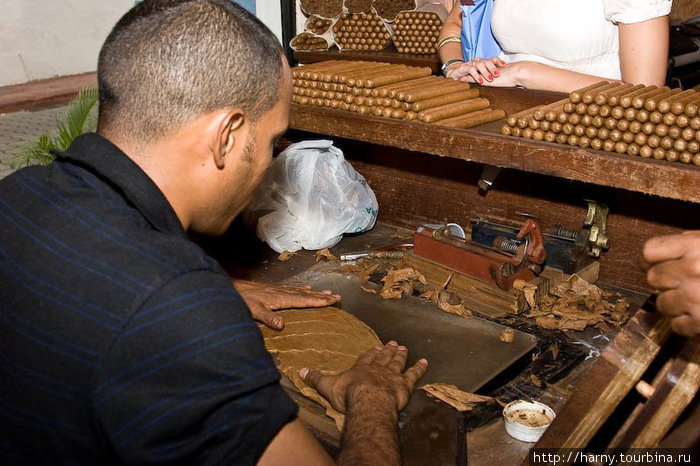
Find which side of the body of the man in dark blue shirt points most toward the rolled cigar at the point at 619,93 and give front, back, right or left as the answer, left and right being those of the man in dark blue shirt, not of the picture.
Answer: front

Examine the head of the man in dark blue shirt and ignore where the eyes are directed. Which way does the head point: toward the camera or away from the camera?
away from the camera

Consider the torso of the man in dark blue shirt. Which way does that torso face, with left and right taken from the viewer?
facing away from the viewer and to the right of the viewer

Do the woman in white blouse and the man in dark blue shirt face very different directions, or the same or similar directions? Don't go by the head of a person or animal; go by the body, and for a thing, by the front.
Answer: very different directions

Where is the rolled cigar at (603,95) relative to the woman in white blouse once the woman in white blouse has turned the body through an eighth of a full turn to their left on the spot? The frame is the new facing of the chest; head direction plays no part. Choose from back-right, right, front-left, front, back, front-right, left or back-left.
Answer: front

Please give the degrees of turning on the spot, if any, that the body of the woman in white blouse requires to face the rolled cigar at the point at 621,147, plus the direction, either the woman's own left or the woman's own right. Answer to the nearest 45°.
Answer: approximately 45° to the woman's own left

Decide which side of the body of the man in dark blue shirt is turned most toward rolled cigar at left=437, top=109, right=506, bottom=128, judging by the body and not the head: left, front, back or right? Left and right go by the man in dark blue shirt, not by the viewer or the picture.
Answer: front

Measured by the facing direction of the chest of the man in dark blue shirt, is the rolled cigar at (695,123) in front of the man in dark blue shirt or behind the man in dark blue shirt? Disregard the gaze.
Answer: in front

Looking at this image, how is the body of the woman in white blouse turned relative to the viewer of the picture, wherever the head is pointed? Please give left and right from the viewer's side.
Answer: facing the viewer and to the left of the viewer

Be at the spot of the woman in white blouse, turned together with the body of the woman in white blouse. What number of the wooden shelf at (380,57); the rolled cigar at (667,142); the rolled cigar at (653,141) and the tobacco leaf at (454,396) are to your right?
1

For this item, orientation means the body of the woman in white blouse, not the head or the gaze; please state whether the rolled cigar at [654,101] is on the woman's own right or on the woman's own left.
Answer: on the woman's own left

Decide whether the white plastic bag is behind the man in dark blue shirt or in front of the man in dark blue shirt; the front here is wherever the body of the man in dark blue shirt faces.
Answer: in front

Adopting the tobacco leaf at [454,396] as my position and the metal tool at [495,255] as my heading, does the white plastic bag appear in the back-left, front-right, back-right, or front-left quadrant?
front-left

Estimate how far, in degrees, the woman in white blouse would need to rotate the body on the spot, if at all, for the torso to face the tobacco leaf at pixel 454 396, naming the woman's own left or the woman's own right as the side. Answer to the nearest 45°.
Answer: approximately 45° to the woman's own left
